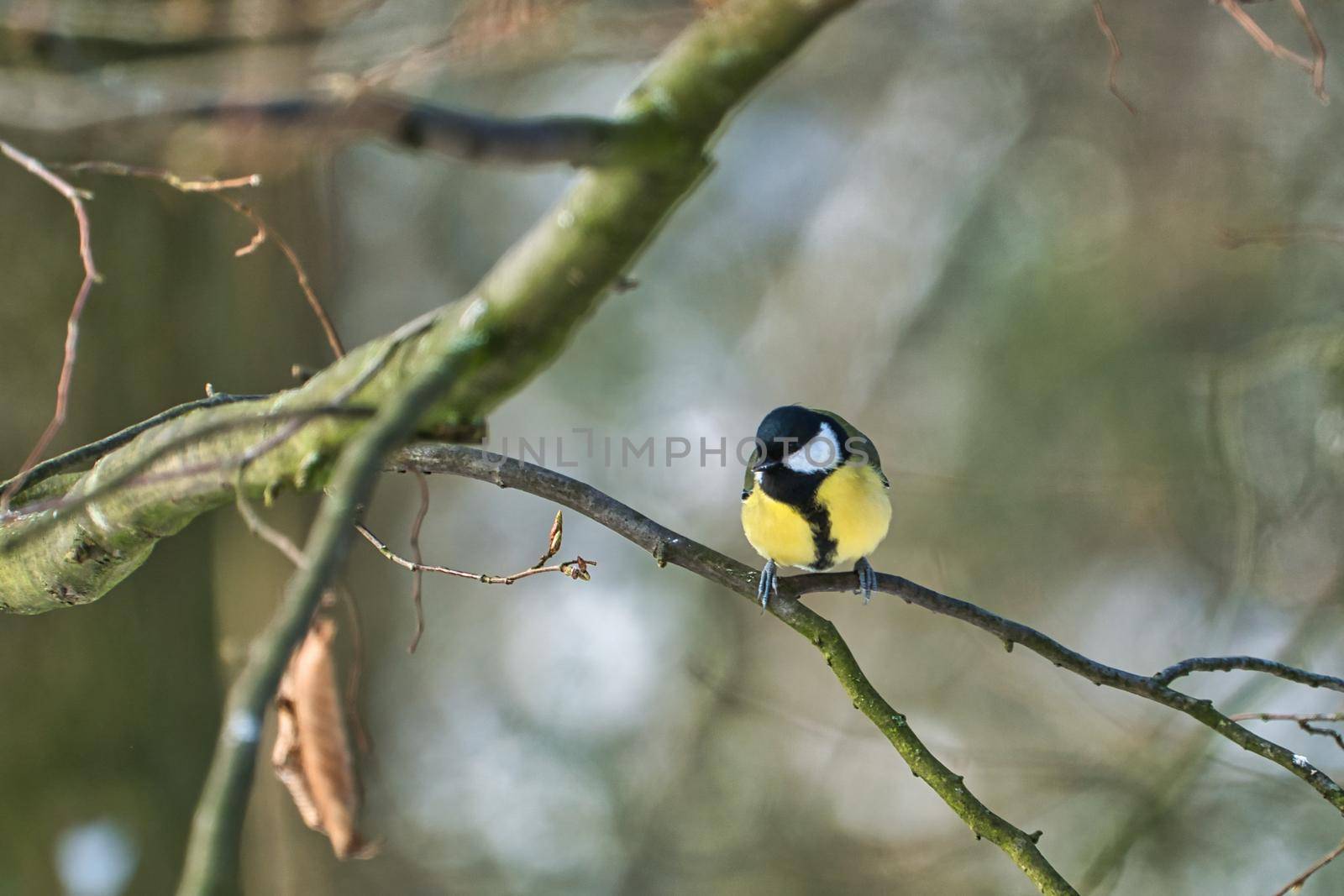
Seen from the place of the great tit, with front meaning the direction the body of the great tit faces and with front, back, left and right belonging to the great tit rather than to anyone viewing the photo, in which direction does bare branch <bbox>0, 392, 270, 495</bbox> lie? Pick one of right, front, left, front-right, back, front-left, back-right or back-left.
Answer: front-right

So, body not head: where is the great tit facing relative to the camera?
toward the camera
